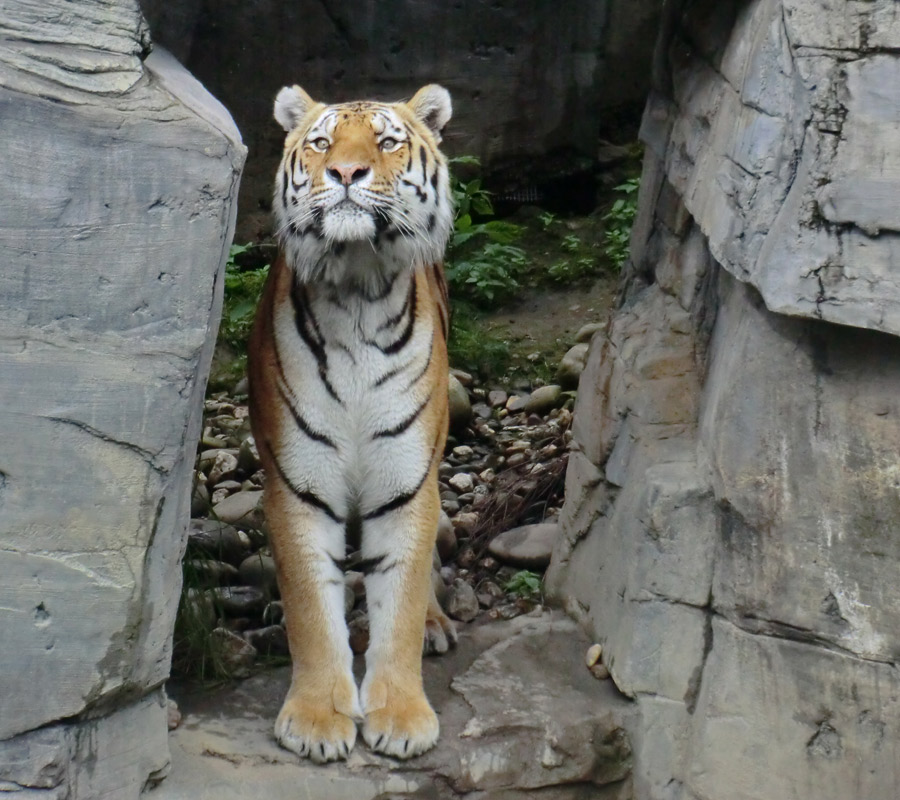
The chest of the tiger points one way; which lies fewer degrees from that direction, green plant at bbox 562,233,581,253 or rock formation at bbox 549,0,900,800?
the rock formation

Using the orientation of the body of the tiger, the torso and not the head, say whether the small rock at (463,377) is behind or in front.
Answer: behind

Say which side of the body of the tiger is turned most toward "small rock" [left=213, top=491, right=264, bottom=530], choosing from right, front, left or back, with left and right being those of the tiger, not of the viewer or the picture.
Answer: back

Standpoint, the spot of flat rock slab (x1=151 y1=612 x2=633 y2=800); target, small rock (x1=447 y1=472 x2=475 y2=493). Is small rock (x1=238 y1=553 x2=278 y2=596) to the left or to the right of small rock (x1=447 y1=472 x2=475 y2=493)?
left

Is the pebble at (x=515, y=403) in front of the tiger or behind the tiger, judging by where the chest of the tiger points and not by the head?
behind

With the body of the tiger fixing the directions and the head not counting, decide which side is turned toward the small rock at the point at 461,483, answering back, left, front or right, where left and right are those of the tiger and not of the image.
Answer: back

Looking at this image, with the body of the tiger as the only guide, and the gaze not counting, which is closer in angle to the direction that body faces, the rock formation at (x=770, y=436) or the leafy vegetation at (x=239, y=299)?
the rock formation

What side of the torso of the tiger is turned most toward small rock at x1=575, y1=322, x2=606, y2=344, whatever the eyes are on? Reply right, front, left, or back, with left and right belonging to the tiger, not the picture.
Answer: back

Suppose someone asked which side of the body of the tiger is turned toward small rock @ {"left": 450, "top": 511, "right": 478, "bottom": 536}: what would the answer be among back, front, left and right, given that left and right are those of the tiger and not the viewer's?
back

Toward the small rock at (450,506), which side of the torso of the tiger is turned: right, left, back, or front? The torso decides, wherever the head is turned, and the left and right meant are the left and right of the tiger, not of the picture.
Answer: back

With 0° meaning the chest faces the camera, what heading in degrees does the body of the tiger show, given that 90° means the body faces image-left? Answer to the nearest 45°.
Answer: approximately 0°

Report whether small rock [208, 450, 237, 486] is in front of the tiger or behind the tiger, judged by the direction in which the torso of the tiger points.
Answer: behind
